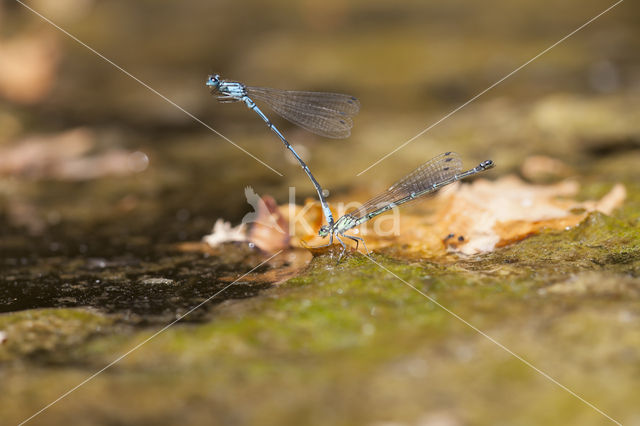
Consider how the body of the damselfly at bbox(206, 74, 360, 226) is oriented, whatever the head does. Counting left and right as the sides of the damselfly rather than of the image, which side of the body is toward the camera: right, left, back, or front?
left

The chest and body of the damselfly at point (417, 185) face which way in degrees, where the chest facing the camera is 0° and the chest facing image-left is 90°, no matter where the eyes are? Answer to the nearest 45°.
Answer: approximately 90°

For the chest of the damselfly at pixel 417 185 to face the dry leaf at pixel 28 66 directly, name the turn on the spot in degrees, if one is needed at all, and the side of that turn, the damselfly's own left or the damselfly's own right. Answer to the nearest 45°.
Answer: approximately 45° to the damselfly's own right

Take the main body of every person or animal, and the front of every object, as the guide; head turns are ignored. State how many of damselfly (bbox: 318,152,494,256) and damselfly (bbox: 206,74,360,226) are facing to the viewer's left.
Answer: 2

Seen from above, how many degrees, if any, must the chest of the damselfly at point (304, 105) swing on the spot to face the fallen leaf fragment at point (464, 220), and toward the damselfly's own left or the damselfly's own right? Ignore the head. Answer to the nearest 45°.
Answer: approximately 135° to the damselfly's own left

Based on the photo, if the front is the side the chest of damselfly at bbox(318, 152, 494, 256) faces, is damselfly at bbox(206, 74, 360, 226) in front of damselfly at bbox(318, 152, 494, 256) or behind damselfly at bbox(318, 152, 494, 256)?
in front
